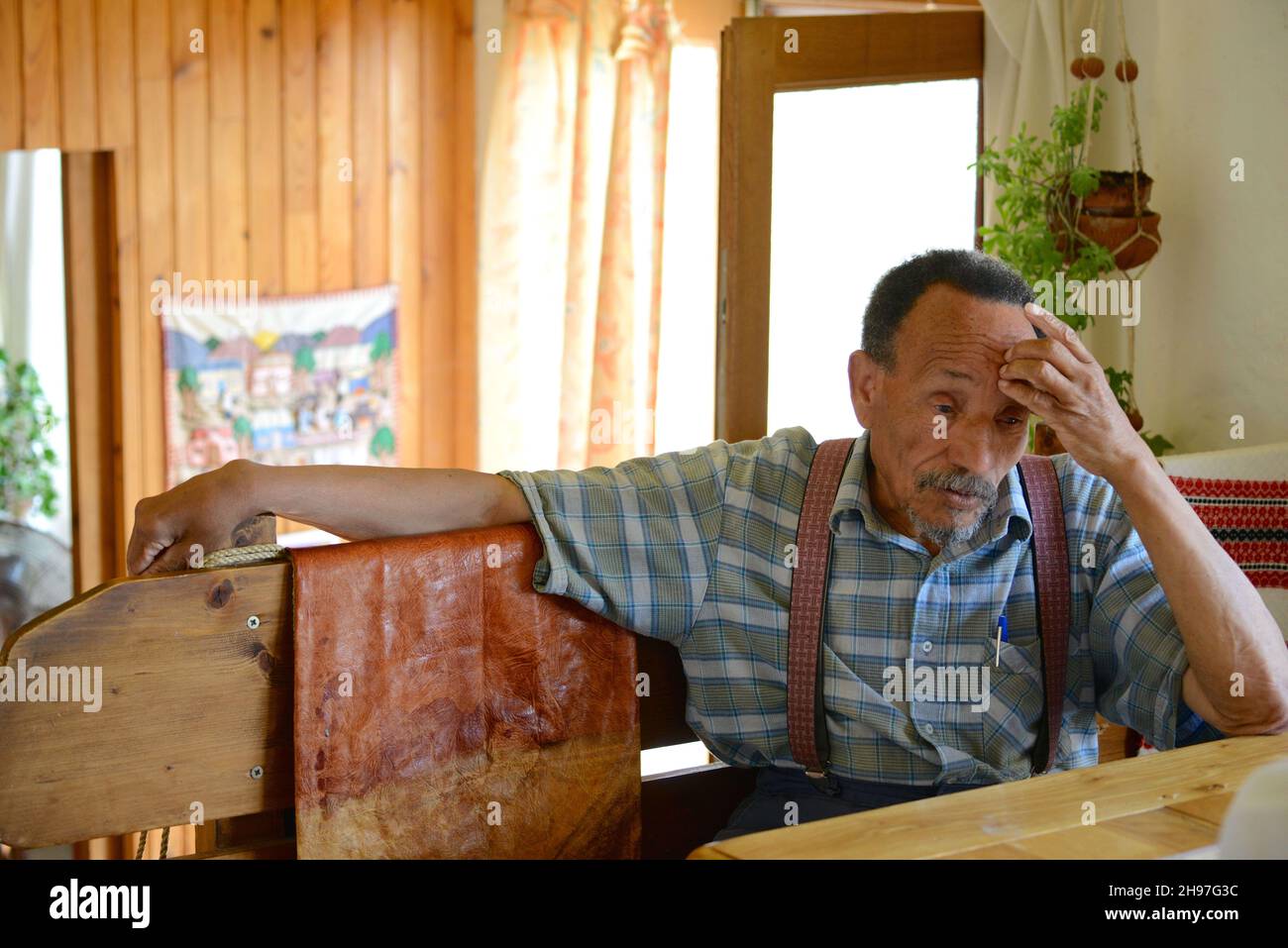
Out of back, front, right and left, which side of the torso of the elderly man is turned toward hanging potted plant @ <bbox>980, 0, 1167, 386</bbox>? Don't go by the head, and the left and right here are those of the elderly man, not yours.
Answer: back

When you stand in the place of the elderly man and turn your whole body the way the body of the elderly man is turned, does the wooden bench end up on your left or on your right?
on your right

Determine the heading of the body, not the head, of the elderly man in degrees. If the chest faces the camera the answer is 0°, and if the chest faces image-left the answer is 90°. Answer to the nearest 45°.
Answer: approximately 0°

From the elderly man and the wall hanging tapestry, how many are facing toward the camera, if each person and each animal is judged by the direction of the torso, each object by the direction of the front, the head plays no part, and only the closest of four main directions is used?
2
